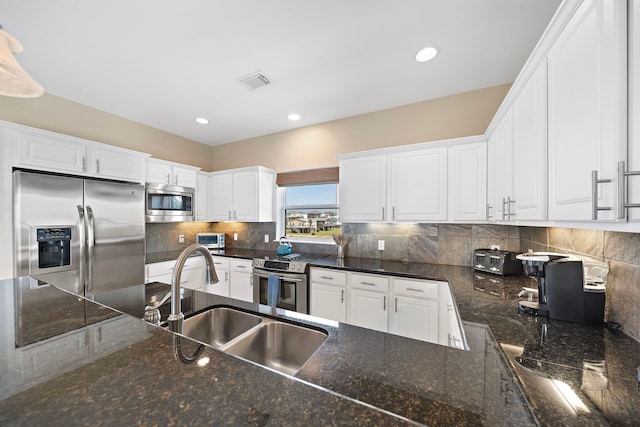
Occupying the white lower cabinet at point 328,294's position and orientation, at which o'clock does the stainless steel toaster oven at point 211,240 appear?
The stainless steel toaster oven is roughly at 4 o'clock from the white lower cabinet.

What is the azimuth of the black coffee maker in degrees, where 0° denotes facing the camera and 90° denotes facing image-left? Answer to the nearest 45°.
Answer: approximately 90°

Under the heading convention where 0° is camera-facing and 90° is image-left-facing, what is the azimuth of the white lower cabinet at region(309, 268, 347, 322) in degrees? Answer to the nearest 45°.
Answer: approximately 0°

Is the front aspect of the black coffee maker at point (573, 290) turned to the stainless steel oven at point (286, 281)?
yes

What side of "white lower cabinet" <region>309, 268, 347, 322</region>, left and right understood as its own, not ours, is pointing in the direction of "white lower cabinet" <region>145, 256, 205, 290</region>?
right

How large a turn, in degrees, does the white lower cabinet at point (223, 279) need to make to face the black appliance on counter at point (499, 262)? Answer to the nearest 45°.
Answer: approximately 90° to its left

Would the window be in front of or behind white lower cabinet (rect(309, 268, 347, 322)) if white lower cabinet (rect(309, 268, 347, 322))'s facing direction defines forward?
behind

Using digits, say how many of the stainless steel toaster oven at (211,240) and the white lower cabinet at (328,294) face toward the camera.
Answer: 2

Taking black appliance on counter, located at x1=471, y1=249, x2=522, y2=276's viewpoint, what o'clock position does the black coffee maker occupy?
The black coffee maker is roughly at 10 o'clock from the black appliance on counter.

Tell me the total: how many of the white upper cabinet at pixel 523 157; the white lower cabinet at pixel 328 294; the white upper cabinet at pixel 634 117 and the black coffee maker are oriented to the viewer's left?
3
